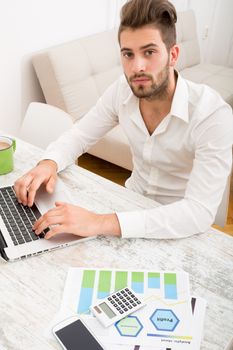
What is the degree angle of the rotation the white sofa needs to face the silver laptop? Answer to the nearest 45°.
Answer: approximately 45° to its right

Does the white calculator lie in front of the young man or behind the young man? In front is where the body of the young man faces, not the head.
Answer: in front

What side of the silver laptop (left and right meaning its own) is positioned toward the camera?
right

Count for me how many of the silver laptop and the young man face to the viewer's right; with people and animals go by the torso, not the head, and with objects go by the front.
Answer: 1

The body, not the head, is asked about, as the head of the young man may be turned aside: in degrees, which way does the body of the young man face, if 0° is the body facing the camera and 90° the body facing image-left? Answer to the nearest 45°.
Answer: approximately 45°
